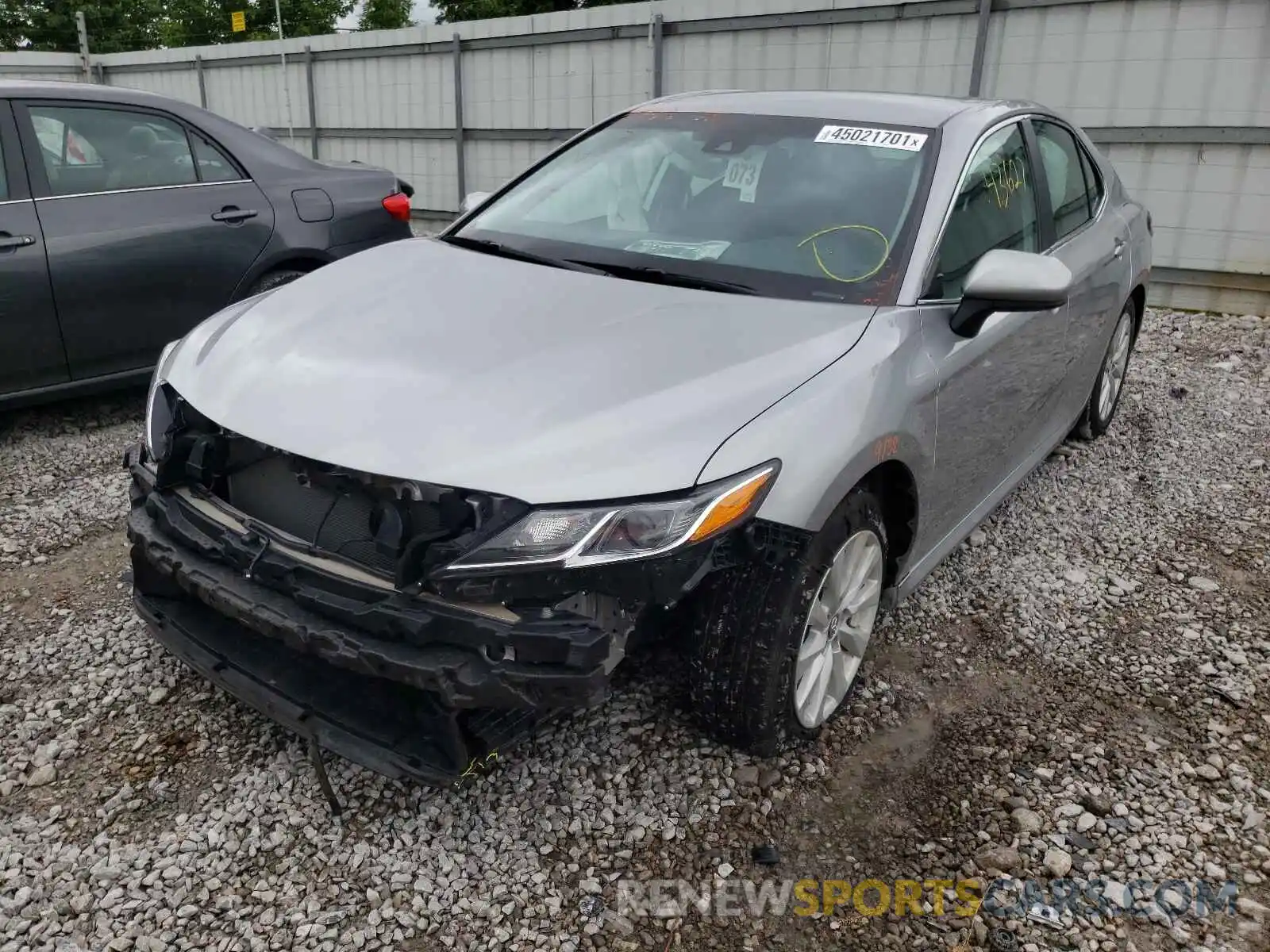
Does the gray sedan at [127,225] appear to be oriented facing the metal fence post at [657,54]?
no

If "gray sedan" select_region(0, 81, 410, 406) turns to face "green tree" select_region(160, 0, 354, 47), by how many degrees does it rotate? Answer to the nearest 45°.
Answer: approximately 90° to its right

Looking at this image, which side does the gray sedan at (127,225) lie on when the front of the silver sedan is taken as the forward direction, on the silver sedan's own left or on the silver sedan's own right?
on the silver sedan's own right

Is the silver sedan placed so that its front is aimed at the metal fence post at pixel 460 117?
no

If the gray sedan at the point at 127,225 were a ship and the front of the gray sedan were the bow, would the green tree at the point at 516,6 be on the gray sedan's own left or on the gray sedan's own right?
on the gray sedan's own right

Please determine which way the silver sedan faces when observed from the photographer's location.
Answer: facing the viewer and to the left of the viewer

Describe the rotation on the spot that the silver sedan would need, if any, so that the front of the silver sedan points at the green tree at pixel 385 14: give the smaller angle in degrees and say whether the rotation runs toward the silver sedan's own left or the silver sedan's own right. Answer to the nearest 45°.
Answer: approximately 135° to the silver sedan's own right

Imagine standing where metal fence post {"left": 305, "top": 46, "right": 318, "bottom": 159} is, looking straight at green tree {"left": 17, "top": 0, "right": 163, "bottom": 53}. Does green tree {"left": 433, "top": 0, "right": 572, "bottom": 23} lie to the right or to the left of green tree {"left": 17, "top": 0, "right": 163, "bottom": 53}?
right

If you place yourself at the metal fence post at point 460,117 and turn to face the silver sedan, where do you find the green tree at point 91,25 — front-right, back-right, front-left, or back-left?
back-right

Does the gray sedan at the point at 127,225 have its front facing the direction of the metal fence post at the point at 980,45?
no

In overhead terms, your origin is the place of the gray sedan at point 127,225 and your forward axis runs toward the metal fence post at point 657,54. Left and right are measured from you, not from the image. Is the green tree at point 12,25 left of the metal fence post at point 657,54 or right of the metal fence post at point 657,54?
left

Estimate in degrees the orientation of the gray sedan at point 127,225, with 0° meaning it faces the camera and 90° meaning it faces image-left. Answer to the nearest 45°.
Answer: approximately 90°

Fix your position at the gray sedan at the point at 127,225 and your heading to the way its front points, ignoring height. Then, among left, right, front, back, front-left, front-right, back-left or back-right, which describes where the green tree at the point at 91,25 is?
right

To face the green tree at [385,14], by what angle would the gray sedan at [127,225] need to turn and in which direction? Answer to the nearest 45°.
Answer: approximately 90° to its right

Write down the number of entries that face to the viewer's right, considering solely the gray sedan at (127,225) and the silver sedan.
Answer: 0
